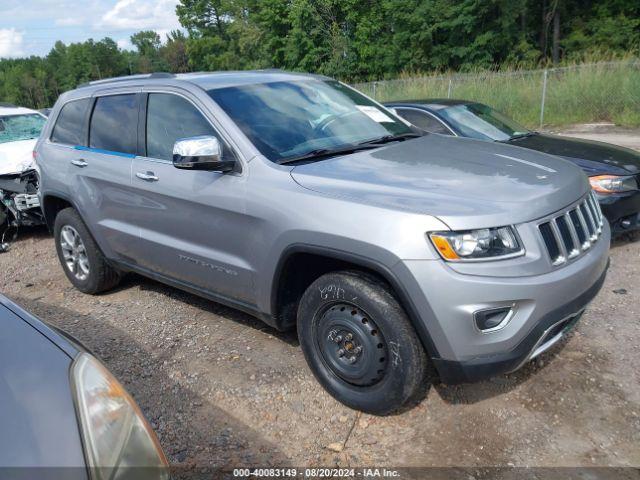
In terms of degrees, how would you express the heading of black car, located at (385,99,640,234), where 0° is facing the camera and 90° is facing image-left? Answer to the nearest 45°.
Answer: approximately 315°

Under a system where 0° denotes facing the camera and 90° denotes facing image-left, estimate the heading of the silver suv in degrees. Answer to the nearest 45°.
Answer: approximately 315°

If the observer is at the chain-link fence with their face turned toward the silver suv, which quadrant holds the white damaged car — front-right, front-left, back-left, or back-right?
front-right

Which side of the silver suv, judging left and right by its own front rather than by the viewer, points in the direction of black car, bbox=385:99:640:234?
left

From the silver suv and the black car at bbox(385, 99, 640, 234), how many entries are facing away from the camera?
0

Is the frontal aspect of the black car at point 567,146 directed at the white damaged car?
no

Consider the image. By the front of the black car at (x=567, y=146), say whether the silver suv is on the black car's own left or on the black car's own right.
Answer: on the black car's own right

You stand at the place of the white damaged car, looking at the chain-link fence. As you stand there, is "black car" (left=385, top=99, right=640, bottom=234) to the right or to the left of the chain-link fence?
right

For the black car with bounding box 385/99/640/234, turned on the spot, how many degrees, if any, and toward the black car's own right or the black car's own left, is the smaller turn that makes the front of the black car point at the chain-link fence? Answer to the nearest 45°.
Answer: approximately 135° to the black car's own left

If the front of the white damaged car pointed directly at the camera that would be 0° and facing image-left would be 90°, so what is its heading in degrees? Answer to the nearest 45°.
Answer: approximately 315°

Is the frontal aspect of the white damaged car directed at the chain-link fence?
no

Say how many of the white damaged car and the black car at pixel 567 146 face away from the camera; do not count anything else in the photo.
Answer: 0

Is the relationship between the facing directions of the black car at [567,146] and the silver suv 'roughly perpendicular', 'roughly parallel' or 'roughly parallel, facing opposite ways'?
roughly parallel

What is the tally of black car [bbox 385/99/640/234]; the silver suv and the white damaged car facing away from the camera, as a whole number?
0

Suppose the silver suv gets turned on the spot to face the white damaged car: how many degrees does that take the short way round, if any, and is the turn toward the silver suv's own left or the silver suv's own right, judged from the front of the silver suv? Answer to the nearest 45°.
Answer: approximately 180°

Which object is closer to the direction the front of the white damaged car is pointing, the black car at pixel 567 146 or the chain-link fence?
the black car
